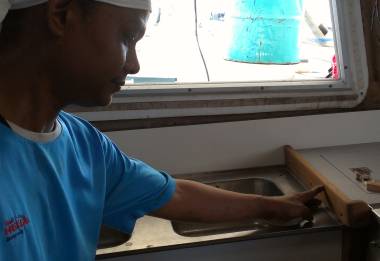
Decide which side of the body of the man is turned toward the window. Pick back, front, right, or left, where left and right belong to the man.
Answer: left

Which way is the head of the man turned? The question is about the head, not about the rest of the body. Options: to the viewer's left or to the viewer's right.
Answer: to the viewer's right

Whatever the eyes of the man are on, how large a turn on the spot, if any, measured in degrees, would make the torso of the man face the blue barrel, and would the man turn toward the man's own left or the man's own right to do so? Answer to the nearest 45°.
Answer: approximately 90° to the man's own left

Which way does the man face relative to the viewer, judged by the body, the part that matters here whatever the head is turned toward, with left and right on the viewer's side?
facing the viewer and to the right of the viewer

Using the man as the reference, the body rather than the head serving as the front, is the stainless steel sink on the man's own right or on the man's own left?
on the man's own left
